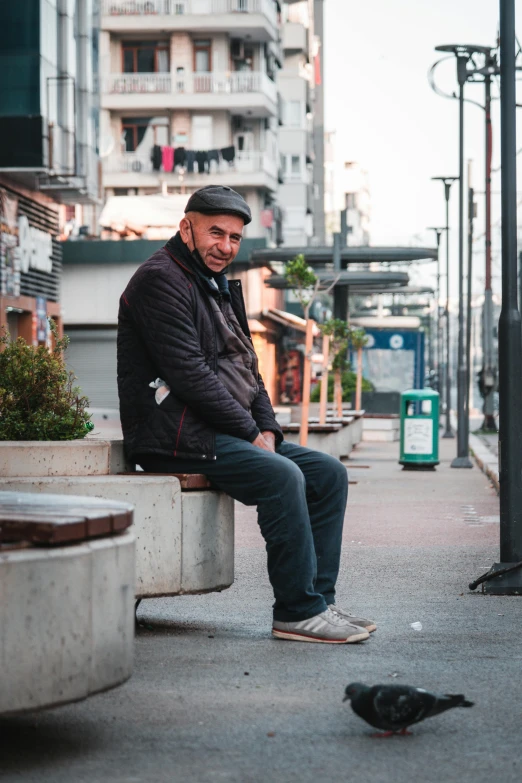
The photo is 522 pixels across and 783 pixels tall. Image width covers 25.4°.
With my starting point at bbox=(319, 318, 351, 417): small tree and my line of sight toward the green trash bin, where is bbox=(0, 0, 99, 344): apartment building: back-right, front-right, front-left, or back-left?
back-right

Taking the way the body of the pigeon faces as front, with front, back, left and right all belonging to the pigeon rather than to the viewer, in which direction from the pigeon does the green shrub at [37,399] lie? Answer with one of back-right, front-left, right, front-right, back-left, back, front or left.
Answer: front-right

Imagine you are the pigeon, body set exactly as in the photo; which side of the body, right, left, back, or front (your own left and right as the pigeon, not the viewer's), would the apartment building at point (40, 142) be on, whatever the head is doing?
right

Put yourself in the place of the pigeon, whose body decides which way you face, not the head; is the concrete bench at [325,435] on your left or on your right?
on your right

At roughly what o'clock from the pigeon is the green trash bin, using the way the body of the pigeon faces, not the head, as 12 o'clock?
The green trash bin is roughly at 3 o'clock from the pigeon.

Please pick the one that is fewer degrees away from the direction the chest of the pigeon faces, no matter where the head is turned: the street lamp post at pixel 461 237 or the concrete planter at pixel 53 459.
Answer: the concrete planter

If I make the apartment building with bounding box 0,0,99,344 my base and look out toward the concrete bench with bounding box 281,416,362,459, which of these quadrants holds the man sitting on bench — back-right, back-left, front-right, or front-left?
front-right

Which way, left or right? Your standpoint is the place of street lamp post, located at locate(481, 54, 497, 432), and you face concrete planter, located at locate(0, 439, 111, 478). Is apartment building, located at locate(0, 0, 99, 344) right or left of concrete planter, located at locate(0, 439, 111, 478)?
right

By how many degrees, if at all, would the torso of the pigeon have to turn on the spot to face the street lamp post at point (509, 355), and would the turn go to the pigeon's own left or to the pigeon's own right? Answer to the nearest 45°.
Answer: approximately 90° to the pigeon's own right

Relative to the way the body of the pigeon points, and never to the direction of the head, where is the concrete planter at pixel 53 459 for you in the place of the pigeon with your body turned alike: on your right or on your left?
on your right

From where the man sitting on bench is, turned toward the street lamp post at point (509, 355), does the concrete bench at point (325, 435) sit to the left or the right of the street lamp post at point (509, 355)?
left

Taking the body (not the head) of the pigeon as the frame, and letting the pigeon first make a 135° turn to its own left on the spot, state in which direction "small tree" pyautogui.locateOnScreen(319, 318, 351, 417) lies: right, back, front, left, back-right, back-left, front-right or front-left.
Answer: back-left

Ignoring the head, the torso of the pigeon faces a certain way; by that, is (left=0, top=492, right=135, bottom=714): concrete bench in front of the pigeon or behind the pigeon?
in front

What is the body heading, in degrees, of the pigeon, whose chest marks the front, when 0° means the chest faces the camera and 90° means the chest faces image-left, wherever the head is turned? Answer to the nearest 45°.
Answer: approximately 90°

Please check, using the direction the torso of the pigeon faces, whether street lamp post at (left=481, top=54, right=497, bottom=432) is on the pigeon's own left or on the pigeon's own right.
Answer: on the pigeon's own right

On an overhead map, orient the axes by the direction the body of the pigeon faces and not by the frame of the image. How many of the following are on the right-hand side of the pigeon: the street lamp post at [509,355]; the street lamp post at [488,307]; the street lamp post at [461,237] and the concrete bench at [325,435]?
4
